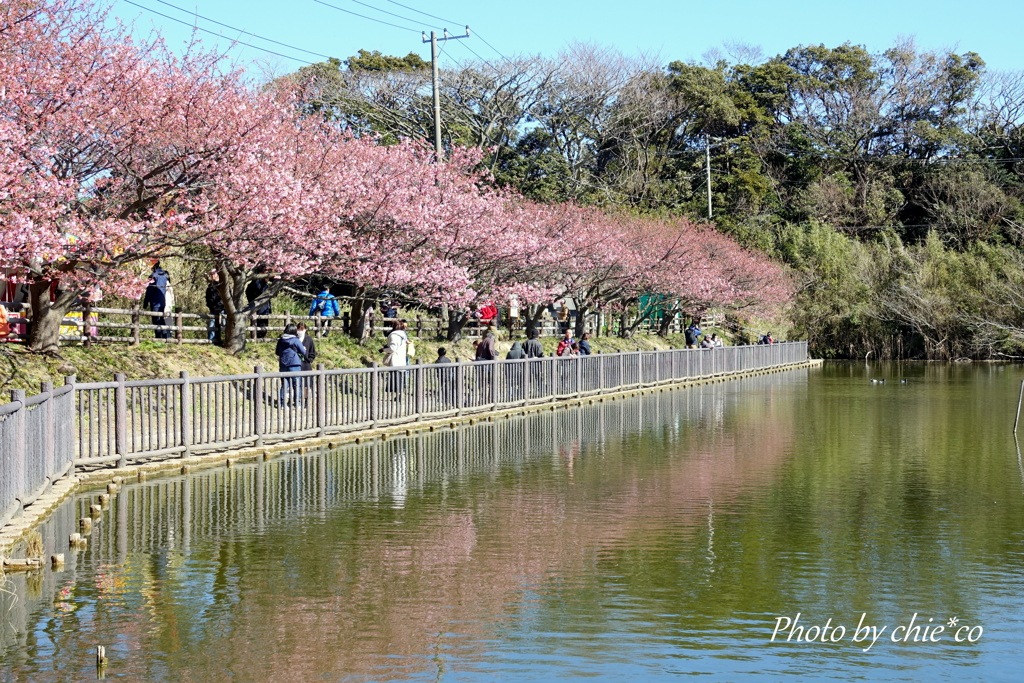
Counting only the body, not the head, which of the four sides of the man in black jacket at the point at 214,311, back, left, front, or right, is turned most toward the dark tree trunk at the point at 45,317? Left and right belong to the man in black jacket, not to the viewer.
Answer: right

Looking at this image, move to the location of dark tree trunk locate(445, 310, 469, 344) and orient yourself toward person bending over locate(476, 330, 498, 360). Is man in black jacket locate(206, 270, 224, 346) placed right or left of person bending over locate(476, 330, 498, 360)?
right

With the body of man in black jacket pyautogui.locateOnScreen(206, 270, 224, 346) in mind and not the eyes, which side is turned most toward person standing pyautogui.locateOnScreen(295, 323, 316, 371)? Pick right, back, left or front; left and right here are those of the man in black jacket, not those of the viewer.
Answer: front

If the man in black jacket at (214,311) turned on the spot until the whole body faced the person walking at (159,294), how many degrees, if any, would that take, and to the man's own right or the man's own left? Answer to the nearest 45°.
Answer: approximately 135° to the man's own right
